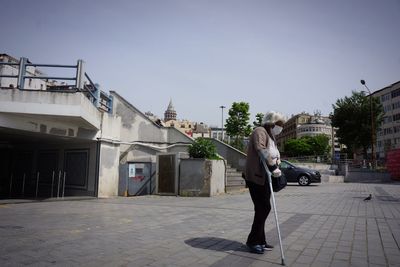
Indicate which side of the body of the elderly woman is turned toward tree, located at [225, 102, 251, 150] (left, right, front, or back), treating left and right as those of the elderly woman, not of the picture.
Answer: left

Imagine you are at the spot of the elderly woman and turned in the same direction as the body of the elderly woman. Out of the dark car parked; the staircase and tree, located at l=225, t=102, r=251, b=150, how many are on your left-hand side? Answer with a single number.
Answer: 3

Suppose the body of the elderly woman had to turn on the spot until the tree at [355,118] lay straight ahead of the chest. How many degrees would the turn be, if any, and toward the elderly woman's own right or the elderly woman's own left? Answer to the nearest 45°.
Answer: approximately 90° to the elderly woman's own left

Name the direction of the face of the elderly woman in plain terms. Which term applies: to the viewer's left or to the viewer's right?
to the viewer's right

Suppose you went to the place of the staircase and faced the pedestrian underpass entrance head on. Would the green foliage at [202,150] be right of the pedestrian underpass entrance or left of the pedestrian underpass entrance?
left

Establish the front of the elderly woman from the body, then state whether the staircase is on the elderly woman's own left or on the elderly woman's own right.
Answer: on the elderly woman's own left

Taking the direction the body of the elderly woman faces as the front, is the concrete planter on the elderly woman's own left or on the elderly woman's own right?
on the elderly woman's own left

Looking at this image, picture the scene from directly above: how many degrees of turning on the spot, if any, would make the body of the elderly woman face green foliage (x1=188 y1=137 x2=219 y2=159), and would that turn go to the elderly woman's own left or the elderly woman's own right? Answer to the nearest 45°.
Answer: approximately 90° to the elderly woman's own left

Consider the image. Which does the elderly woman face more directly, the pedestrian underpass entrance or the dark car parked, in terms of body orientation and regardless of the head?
the dark car parked

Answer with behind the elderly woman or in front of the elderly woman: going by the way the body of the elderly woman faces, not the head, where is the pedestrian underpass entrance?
behind

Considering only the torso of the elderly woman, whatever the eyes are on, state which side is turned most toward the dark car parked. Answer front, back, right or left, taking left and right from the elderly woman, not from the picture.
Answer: left

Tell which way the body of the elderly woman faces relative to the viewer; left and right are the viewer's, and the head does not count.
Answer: facing to the right of the viewer
